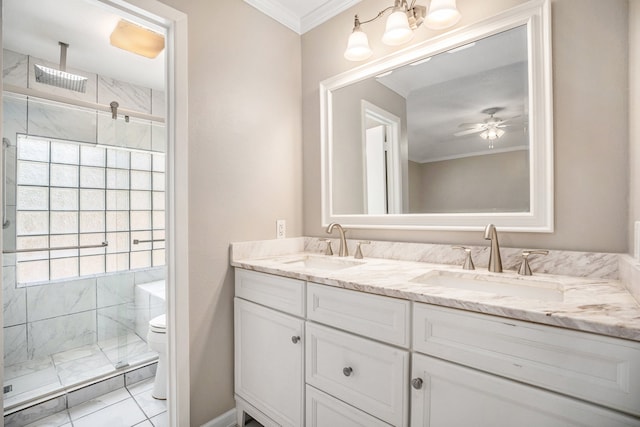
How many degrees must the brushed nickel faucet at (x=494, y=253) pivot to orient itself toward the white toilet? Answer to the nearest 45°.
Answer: approximately 45° to its right

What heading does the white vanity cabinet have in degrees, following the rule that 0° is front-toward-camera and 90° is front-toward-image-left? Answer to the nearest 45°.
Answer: approximately 45°

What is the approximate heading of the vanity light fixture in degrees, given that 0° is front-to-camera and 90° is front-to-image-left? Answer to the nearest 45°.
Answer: approximately 45°

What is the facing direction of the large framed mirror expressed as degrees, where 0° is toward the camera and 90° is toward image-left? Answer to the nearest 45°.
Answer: approximately 45°

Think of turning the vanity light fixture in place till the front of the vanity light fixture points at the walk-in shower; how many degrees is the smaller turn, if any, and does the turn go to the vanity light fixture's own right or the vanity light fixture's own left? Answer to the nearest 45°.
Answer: approximately 45° to the vanity light fixture's own right
